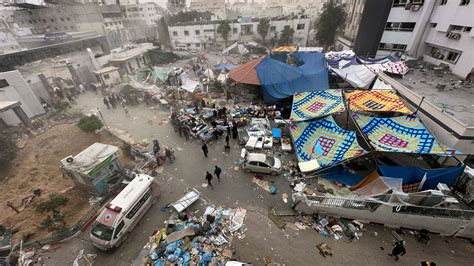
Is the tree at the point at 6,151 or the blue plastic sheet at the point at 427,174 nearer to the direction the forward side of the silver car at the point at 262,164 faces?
the blue plastic sheet

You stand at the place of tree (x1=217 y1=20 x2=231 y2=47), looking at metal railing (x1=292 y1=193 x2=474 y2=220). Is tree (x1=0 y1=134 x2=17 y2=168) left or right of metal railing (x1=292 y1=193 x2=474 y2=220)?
right

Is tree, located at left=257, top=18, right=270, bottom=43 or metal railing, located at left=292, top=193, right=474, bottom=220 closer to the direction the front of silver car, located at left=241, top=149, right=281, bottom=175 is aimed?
the metal railing

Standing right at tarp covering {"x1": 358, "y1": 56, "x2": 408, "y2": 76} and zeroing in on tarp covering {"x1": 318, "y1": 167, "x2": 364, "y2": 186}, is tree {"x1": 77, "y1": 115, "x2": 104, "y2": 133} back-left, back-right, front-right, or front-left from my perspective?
front-right

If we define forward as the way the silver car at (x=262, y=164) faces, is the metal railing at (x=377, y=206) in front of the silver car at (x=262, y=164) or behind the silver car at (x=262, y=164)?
in front
